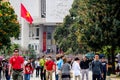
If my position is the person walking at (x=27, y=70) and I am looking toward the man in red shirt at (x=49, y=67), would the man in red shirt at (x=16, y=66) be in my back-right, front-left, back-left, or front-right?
back-right

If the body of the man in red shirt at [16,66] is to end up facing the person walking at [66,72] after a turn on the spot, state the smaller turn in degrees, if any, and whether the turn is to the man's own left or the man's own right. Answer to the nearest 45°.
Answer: approximately 90° to the man's own left

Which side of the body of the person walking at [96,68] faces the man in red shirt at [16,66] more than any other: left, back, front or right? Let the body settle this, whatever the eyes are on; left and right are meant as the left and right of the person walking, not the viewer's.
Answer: right

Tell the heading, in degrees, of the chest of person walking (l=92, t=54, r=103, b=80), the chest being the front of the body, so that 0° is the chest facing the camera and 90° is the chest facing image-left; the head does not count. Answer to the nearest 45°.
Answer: approximately 0°
